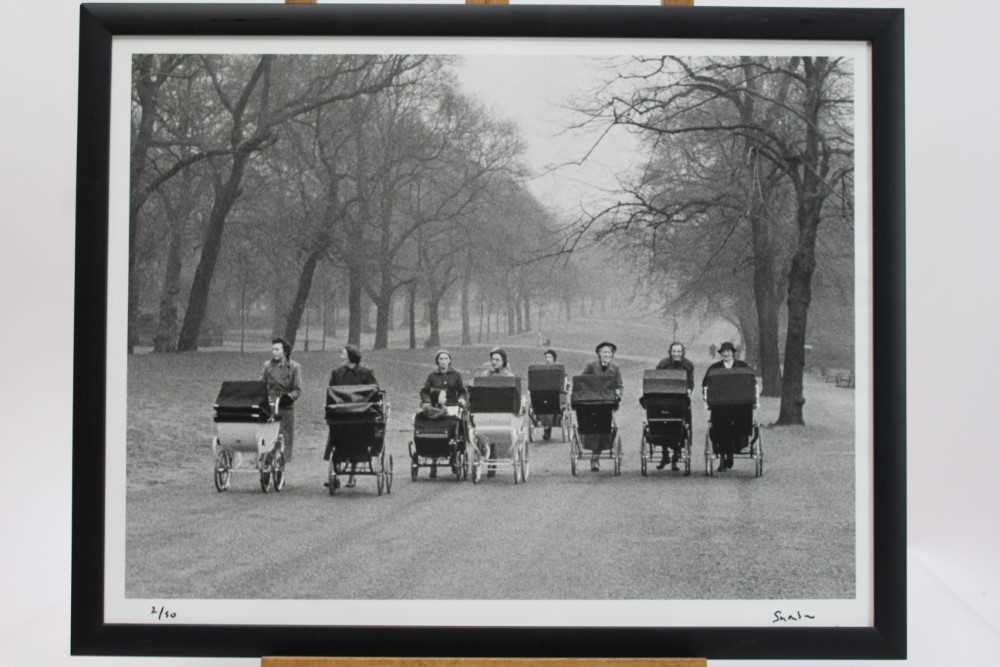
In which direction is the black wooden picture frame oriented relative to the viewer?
toward the camera
